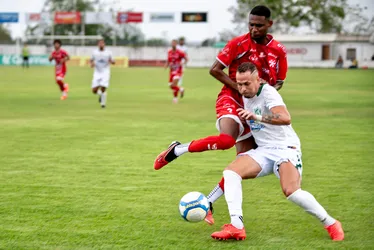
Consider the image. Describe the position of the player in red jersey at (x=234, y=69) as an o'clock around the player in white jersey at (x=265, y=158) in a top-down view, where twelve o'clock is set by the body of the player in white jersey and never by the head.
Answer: The player in red jersey is roughly at 4 o'clock from the player in white jersey.

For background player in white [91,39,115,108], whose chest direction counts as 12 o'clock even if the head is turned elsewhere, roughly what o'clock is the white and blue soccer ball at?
The white and blue soccer ball is roughly at 12 o'clock from the background player in white.

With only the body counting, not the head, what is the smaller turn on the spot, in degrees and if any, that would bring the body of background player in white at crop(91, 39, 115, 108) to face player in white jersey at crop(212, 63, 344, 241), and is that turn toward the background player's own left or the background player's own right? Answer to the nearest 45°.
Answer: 0° — they already face them

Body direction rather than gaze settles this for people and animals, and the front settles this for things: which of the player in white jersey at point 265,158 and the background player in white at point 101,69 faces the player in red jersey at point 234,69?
the background player in white

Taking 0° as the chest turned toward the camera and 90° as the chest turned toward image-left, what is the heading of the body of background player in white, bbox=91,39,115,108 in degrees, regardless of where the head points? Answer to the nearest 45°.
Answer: approximately 0°

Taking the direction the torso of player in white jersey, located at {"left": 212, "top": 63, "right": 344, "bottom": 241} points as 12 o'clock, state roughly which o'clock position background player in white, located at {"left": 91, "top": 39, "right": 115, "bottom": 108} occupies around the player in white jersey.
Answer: The background player in white is roughly at 4 o'clock from the player in white jersey.

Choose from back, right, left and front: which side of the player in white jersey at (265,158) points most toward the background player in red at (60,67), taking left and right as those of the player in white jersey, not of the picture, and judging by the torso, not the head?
right

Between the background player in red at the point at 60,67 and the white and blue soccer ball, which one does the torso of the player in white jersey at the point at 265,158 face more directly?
the white and blue soccer ball

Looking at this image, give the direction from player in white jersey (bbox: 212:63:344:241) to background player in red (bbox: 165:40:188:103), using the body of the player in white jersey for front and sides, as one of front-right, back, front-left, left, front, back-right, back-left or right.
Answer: back-right
